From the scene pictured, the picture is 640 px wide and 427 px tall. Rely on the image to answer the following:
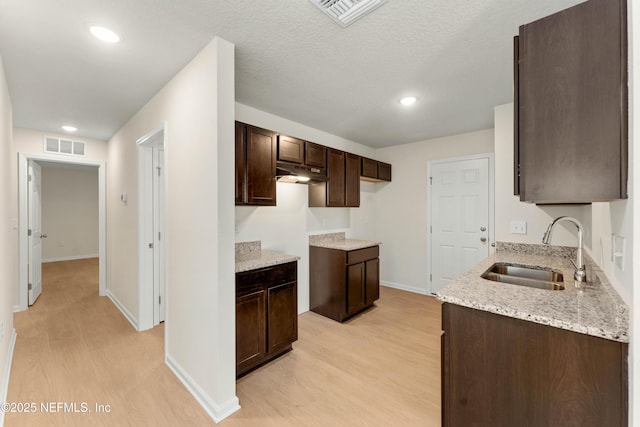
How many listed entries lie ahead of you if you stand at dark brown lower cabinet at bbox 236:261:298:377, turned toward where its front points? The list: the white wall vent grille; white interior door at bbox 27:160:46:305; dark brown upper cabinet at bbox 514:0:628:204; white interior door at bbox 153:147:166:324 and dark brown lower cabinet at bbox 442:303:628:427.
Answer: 2

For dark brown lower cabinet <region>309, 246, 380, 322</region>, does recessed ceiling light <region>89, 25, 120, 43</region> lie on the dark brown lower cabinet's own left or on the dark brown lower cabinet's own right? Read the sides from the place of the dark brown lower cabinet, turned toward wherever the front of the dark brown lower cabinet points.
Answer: on the dark brown lower cabinet's own right

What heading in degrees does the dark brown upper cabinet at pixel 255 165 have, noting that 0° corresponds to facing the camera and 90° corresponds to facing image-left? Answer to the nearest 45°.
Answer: approximately 315°

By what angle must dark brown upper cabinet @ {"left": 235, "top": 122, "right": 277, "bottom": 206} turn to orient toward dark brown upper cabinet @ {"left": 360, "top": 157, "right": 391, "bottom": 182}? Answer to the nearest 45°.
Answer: approximately 90° to its left

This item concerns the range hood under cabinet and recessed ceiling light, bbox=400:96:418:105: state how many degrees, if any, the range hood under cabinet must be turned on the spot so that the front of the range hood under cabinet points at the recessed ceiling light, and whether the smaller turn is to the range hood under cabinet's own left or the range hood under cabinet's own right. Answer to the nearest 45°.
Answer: approximately 45° to the range hood under cabinet's own left

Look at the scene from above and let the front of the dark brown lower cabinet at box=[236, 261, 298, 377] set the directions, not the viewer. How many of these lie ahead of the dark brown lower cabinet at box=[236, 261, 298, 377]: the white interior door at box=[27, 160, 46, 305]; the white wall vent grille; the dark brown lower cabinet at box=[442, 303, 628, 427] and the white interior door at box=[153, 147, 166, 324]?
1

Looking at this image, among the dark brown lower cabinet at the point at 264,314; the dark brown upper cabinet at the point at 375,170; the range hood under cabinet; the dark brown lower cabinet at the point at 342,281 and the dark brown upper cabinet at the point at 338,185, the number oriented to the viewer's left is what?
0

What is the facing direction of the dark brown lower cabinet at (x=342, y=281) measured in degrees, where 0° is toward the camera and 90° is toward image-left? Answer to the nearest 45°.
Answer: approximately 315°

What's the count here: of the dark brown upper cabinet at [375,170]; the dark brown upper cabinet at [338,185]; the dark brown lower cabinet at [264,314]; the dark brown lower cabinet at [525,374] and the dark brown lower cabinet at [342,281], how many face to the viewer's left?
1

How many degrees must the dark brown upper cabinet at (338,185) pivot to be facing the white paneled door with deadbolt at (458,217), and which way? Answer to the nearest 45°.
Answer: approximately 45° to its left

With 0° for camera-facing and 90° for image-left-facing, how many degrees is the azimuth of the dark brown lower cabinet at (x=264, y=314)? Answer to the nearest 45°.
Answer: approximately 315°
